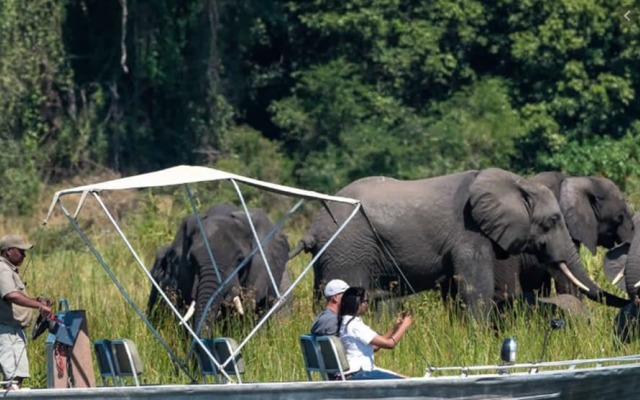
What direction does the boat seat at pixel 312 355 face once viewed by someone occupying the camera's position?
facing away from the viewer and to the right of the viewer

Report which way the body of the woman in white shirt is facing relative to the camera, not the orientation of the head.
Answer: to the viewer's right

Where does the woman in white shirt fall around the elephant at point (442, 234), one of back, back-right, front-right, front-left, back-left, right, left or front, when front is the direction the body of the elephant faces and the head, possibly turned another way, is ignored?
right

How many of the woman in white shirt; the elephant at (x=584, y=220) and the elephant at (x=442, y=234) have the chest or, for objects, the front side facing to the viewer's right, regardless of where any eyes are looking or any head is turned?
3

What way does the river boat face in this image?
to the viewer's right

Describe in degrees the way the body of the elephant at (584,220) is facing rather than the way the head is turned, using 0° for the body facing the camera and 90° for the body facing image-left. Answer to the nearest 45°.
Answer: approximately 270°

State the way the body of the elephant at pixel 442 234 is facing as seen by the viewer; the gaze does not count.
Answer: to the viewer's right

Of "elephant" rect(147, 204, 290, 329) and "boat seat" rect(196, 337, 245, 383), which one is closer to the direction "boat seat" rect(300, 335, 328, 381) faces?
the elephant

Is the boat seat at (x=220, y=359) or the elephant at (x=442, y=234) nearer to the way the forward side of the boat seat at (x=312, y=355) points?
the elephant

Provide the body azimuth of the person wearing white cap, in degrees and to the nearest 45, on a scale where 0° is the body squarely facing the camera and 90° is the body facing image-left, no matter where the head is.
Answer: approximately 225°

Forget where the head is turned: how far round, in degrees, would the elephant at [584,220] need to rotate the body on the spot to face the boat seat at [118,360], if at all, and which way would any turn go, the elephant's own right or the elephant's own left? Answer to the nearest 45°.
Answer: approximately 135° to the elephant's own right
